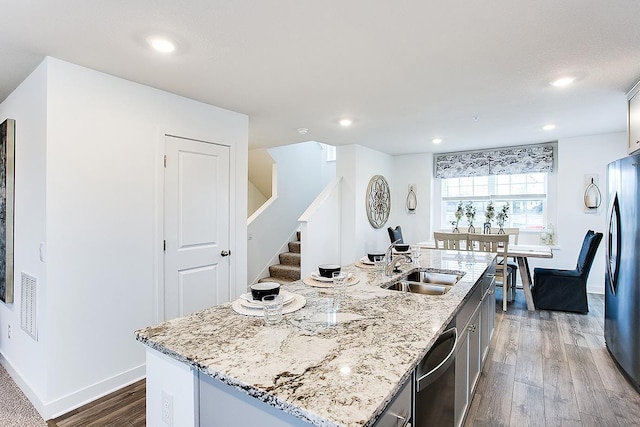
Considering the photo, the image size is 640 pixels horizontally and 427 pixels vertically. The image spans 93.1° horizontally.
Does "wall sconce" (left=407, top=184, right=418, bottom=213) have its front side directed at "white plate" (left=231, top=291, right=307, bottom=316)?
yes

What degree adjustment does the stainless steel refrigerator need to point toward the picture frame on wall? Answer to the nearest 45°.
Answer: approximately 45° to its left

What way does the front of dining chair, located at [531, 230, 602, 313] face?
to the viewer's left

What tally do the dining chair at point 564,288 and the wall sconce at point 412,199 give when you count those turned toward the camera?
1

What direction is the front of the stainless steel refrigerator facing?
to the viewer's left

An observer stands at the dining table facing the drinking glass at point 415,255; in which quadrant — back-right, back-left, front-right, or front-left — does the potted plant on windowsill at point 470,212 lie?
back-right

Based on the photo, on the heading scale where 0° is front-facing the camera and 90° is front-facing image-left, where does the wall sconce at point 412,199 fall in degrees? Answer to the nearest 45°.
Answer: approximately 0°

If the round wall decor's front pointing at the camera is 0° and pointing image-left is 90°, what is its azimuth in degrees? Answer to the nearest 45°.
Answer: approximately 315°
